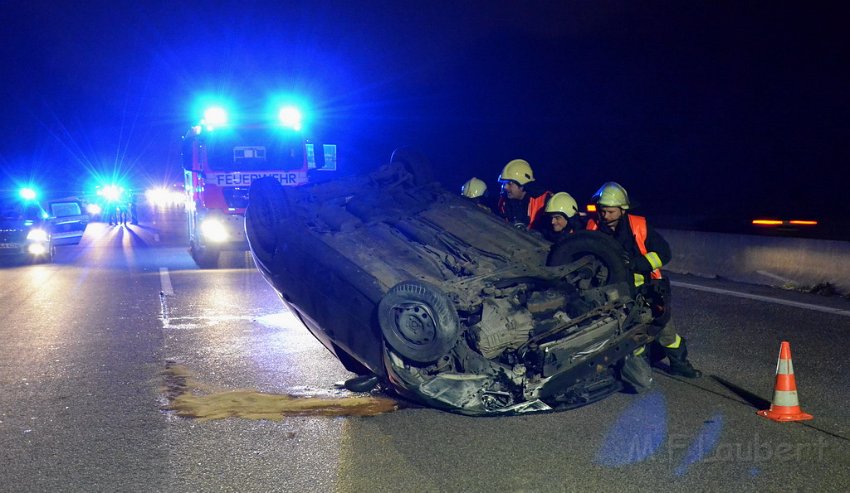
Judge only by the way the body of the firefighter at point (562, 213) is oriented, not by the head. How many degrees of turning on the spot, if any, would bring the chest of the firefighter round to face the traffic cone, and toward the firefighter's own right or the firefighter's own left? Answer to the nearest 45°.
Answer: approximately 90° to the firefighter's own left

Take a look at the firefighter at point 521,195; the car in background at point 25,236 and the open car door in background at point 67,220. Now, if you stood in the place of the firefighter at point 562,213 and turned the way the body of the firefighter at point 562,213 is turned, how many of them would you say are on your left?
0

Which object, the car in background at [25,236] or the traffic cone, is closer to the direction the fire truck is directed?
the traffic cone

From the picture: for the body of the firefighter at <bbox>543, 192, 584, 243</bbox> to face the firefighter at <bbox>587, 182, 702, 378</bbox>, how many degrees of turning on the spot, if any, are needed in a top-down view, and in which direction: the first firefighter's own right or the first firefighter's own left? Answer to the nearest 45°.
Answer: approximately 90° to the first firefighter's own left

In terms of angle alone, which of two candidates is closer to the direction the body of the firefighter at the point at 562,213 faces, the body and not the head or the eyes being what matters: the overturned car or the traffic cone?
the overturned car

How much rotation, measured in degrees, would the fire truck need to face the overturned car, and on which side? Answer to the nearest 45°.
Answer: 0° — it already faces it

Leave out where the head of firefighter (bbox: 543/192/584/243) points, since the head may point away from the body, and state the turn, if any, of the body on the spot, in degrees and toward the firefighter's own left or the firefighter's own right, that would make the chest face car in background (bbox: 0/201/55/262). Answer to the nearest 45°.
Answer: approximately 90° to the firefighter's own right

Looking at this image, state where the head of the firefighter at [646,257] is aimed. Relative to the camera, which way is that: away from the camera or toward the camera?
toward the camera

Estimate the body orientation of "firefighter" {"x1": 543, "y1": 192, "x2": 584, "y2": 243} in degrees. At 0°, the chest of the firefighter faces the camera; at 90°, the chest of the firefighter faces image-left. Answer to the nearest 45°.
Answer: approximately 45°

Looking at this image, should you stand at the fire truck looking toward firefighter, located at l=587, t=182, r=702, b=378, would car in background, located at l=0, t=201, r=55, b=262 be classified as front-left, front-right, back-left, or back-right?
back-right

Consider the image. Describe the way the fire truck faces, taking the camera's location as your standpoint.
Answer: facing the viewer

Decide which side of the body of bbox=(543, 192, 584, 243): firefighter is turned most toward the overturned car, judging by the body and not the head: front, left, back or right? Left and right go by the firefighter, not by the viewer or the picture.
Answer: front

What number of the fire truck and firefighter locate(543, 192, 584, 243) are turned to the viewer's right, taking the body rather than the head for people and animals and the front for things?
0

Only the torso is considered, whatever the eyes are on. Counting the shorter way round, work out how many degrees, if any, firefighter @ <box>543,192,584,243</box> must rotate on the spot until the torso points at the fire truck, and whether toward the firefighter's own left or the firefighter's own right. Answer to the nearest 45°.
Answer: approximately 90° to the firefighter's own right
